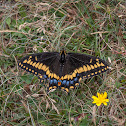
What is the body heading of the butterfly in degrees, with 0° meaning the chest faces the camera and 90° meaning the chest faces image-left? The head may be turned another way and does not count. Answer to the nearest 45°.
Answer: approximately 180°
